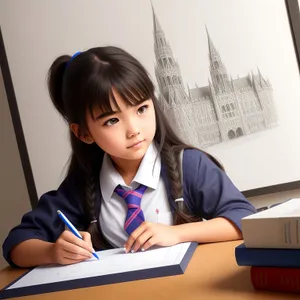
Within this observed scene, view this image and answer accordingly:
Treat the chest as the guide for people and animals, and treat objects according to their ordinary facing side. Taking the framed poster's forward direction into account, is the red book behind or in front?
in front

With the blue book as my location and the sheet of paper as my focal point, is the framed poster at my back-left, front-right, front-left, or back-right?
front-right

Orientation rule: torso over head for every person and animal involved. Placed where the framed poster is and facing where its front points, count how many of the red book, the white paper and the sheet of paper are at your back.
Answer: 0

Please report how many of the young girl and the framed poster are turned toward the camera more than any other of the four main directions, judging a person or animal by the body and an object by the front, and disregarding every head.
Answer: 2

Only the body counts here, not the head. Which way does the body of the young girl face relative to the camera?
toward the camera

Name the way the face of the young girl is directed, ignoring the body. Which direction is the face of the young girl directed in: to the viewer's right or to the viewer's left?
to the viewer's right

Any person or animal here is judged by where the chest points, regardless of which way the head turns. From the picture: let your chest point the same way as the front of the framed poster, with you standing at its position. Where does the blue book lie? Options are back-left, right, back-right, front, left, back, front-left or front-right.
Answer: front

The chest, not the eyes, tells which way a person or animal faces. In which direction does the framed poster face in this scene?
toward the camera

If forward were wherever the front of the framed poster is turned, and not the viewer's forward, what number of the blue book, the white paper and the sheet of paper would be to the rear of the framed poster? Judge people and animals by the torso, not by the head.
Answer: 0

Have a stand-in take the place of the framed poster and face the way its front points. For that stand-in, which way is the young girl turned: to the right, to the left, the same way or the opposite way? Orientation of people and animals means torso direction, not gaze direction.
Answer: the same way

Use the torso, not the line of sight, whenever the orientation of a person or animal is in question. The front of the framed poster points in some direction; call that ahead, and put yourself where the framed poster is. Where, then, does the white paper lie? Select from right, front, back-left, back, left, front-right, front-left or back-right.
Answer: front
